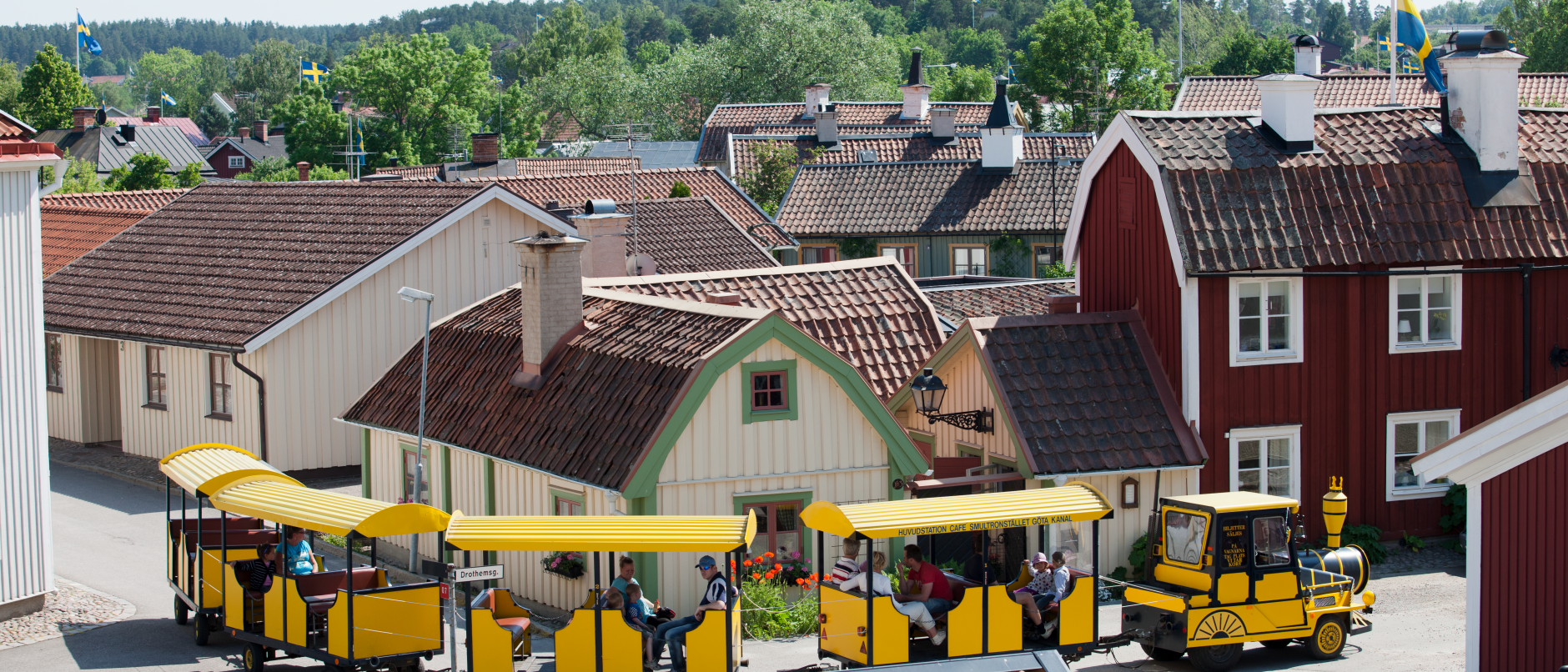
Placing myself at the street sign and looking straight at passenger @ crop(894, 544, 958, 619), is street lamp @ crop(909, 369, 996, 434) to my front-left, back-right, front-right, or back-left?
front-left

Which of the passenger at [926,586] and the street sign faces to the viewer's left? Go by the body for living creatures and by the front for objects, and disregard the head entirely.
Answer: the passenger

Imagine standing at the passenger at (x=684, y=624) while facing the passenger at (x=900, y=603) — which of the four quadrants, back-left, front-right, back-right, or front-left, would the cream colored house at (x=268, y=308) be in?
back-left

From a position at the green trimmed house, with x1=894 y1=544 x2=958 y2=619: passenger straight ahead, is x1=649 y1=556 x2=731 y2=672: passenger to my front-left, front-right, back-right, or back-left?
front-right

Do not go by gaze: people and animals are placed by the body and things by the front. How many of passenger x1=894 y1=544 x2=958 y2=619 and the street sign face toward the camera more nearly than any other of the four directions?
1

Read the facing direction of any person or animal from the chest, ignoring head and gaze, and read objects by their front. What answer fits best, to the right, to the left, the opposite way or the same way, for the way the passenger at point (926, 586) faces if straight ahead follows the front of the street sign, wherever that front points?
to the right

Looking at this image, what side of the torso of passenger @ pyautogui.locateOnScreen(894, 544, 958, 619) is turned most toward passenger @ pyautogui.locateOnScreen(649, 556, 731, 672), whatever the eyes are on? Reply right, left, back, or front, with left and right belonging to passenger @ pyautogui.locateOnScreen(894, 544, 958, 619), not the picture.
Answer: front

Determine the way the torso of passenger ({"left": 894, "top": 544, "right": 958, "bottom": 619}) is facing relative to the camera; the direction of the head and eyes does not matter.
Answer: to the viewer's left

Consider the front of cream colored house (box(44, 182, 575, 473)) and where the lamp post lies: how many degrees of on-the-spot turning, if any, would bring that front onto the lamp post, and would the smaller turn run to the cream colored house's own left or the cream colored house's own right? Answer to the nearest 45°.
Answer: approximately 45° to the cream colored house's own left

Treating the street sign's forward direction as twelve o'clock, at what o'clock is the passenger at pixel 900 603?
The passenger is roughly at 9 o'clock from the street sign.

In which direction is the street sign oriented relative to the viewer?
toward the camera

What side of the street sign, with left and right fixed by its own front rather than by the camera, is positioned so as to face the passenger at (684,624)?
left
